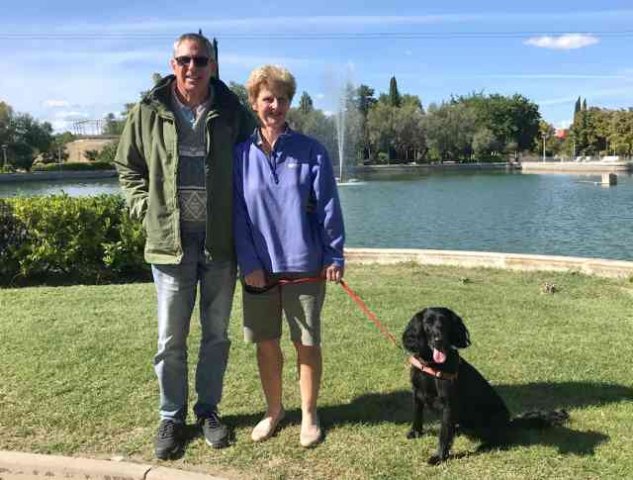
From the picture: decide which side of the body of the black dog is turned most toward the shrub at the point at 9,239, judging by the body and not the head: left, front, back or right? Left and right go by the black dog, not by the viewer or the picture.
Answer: right

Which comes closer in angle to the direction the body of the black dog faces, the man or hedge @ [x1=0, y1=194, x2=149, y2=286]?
the man

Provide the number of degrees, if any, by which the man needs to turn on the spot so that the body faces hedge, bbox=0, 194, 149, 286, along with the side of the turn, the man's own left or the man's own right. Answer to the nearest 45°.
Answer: approximately 180°

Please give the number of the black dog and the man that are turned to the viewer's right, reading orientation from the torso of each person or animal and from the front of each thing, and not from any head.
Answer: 0

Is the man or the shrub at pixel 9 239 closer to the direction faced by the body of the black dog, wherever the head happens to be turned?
the man

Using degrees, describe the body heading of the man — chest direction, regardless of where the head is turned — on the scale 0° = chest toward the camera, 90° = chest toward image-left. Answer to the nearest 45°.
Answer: approximately 0°

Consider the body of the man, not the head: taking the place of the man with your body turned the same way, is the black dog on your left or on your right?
on your left

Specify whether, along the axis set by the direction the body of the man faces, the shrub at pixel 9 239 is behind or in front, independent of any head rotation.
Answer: behind

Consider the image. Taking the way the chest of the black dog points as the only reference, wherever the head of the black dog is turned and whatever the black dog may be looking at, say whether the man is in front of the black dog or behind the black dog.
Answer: in front
